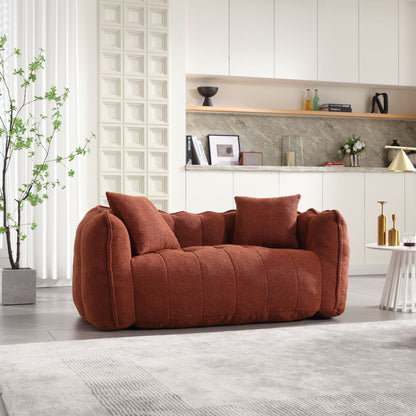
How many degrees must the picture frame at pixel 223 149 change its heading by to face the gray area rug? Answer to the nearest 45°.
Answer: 0° — it already faces it

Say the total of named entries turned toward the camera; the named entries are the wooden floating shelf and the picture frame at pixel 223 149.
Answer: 2

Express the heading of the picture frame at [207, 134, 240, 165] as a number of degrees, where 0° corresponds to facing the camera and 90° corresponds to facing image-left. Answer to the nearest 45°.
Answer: approximately 0°

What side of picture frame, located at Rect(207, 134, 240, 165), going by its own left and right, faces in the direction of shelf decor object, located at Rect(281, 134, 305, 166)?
left

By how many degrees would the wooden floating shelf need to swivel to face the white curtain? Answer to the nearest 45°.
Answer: approximately 45° to its right

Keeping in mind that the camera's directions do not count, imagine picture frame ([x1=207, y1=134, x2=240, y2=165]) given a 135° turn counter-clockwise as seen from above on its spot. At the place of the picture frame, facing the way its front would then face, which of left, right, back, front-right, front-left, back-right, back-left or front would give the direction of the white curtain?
back

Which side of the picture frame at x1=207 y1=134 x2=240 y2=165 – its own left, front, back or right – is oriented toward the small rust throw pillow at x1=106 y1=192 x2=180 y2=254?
front

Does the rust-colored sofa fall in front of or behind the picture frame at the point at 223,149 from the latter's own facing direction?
in front

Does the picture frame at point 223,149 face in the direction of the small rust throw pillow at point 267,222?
yes
